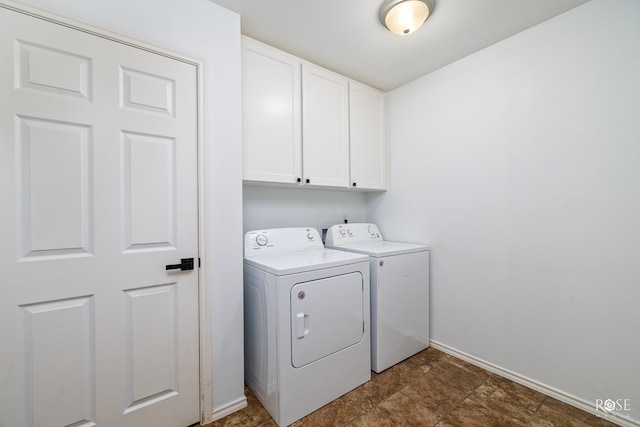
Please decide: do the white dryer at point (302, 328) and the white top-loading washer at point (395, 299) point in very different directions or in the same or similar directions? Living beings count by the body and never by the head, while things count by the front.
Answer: same or similar directions

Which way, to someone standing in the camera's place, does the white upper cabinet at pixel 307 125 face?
facing the viewer and to the right of the viewer

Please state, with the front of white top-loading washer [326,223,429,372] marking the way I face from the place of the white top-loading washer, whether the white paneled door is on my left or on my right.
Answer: on my right

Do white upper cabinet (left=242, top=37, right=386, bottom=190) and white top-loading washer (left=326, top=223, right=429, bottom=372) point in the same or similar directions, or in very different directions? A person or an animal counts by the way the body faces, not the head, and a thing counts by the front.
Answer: same or similar directions

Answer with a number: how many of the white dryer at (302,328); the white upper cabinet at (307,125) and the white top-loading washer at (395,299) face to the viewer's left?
0

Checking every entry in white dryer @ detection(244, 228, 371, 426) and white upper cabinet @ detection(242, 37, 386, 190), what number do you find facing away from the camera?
0

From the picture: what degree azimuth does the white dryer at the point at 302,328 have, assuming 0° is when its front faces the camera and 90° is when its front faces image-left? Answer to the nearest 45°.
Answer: approximately 315°

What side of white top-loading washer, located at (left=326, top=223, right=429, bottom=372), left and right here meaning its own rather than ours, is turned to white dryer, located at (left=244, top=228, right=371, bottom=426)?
right

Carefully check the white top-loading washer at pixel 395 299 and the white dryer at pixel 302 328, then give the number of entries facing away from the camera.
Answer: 0

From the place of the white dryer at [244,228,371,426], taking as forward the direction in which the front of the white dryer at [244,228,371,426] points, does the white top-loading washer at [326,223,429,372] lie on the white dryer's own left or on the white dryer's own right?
on the white dryer's own left

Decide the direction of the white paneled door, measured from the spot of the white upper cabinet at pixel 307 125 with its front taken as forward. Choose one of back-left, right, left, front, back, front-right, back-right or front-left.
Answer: right

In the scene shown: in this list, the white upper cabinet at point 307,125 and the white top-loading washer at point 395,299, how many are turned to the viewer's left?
0

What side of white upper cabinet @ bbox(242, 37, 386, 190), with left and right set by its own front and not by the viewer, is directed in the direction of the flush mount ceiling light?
front
